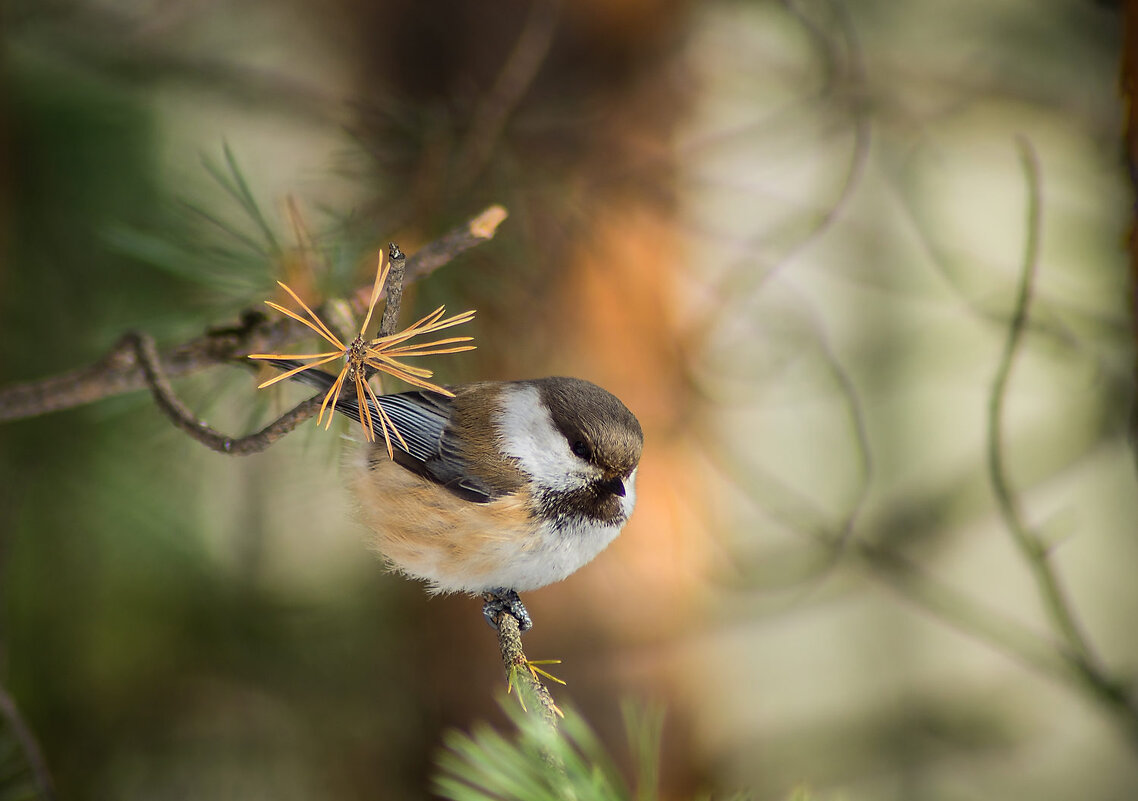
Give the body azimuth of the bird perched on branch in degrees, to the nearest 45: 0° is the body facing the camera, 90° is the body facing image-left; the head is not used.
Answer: approximately 315°
